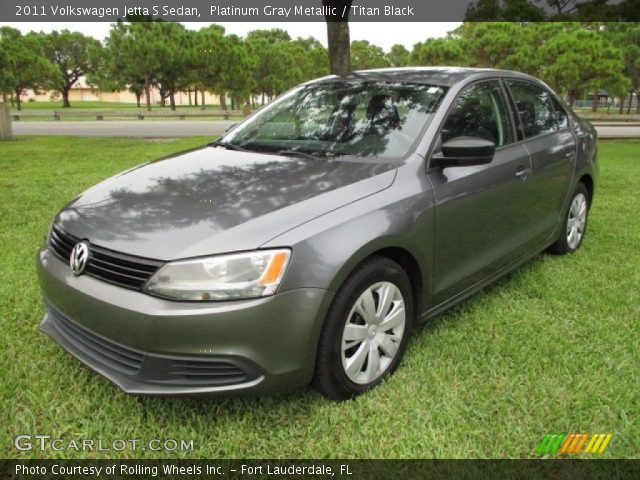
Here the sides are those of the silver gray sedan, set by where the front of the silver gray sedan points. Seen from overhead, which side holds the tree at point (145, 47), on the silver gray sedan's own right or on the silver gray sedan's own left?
on the silver gray sedan's own right

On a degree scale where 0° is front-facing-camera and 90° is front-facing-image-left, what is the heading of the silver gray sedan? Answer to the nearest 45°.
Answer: approximately 45°

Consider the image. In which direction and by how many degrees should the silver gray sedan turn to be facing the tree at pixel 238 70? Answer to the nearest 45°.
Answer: approximately 135° to its right

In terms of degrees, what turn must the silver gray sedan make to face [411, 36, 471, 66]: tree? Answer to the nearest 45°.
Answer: approximately 135° to its right

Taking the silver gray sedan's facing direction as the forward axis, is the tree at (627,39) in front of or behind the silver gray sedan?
behind

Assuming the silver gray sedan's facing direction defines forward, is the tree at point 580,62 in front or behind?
behind

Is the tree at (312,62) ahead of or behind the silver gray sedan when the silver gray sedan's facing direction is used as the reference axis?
behind

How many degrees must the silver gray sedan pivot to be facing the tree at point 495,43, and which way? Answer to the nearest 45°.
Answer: approximately 135° to its right
